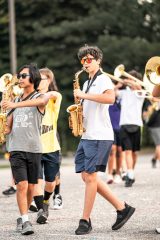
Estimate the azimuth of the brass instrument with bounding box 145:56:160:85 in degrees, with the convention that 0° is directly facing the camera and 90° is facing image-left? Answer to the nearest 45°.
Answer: approximately 45°

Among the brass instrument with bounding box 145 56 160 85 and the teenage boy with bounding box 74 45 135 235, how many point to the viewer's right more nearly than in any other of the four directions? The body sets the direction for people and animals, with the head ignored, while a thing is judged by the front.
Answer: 0

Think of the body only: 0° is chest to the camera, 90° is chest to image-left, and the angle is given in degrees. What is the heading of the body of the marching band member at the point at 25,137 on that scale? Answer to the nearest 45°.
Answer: approximately 45°

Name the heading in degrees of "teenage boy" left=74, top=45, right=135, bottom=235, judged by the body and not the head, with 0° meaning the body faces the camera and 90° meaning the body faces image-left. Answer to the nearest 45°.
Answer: approximately 45°

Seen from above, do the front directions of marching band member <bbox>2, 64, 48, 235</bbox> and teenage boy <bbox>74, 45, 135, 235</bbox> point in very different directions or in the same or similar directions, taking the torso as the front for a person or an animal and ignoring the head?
same or similar directions

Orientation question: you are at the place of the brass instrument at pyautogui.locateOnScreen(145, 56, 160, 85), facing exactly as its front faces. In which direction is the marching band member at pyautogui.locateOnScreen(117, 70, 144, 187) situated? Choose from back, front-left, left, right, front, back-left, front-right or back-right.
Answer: back-right

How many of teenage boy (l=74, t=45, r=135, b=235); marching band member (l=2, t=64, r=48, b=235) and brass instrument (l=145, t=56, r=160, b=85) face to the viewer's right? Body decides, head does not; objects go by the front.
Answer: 0

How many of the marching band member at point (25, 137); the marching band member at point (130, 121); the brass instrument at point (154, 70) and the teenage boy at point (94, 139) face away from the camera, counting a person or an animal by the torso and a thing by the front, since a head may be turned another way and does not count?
0

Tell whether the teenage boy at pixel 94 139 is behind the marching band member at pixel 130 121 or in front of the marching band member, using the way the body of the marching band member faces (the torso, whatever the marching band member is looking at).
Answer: in front
